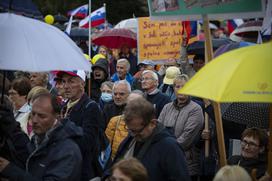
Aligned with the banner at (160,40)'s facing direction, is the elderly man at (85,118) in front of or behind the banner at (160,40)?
in front

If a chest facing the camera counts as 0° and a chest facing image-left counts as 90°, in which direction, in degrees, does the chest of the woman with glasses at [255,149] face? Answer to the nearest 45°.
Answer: approximately 45°

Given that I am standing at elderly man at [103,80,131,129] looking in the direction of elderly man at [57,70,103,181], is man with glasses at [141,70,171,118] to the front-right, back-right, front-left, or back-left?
back-left

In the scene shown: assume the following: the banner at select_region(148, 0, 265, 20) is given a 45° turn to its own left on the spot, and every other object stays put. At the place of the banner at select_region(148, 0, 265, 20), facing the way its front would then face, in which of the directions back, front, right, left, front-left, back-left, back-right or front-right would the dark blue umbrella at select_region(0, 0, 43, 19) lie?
back-right

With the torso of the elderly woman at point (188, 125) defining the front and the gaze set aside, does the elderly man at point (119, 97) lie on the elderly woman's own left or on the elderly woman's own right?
on the elderly woman's own right

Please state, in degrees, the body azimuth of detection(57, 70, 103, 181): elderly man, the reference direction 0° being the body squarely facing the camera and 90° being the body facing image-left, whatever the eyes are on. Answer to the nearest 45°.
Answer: approximately 45°

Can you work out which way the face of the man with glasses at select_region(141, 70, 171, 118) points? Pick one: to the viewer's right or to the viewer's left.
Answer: to the viewer's left

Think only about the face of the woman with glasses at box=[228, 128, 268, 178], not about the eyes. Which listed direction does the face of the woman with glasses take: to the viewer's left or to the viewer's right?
to the viewer's left

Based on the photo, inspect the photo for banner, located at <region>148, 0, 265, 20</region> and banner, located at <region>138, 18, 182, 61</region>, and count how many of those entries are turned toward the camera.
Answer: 2
